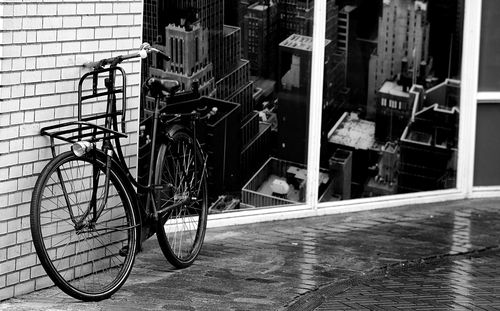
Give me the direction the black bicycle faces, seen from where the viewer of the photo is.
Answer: facing the viewer and to the left of the viewer

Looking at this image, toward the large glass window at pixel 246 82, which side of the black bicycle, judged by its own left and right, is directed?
back
